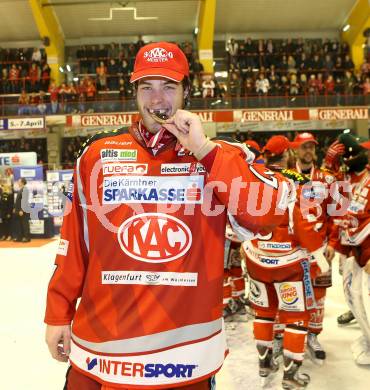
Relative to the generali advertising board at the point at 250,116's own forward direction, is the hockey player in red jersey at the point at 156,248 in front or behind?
in front

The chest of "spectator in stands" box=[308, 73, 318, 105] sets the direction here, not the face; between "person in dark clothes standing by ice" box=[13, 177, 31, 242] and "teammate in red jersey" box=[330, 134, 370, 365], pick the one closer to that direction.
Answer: the teammate in red jersey

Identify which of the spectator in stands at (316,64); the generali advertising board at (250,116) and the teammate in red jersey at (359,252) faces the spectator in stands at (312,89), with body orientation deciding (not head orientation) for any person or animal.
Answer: the spectator in stands at (316,64)

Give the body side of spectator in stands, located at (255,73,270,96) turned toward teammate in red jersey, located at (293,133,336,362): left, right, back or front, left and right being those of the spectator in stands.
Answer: front

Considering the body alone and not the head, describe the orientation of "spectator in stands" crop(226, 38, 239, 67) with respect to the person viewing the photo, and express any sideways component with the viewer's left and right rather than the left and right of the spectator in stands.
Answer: facing the viewer

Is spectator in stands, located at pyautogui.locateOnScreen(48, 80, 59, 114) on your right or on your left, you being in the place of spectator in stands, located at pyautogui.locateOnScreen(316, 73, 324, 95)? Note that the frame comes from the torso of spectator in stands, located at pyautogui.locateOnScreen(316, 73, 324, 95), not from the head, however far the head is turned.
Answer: on your right

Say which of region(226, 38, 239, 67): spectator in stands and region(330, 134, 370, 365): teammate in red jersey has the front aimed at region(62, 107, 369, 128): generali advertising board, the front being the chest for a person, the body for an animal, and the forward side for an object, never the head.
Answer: the spectator in stands

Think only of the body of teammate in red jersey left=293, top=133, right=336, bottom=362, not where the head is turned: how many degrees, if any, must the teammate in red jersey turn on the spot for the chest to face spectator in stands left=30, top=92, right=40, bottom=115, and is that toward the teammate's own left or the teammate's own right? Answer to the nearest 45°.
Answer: approximately 135° to the teammate's own right

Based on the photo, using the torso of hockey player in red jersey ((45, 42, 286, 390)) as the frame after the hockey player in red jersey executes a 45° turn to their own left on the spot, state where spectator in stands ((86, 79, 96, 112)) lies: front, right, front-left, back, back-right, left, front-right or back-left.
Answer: back-left

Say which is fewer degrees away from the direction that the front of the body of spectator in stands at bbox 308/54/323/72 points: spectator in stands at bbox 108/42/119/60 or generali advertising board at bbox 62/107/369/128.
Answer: the generali advertising board

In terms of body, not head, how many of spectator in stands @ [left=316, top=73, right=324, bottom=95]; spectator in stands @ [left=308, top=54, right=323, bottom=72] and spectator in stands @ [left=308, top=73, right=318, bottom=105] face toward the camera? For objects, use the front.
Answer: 3

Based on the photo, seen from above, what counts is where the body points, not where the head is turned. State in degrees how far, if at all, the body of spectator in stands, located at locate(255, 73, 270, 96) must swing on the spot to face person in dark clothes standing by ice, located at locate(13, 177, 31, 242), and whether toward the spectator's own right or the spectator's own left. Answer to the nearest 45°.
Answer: approximately 45° to the spectator's own right

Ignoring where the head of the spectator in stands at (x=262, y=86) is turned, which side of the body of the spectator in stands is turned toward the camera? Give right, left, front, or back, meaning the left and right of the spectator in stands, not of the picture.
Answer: front

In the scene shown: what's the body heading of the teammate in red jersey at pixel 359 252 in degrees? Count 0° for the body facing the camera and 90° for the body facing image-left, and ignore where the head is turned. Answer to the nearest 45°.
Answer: approximately 45°

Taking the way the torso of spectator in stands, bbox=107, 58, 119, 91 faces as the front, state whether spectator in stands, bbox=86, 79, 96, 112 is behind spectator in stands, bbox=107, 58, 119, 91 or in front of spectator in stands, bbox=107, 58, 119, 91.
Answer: in front

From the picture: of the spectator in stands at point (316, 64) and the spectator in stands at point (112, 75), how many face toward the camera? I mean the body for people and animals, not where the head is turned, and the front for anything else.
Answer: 2

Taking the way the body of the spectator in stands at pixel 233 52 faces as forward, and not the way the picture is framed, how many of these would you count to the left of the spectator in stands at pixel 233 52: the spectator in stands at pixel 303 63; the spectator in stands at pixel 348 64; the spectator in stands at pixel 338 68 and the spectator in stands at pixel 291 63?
4

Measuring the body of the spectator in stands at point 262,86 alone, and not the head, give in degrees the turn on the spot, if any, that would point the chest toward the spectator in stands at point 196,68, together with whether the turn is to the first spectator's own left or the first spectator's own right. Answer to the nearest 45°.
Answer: approximately 90° to the first spectator's own right
